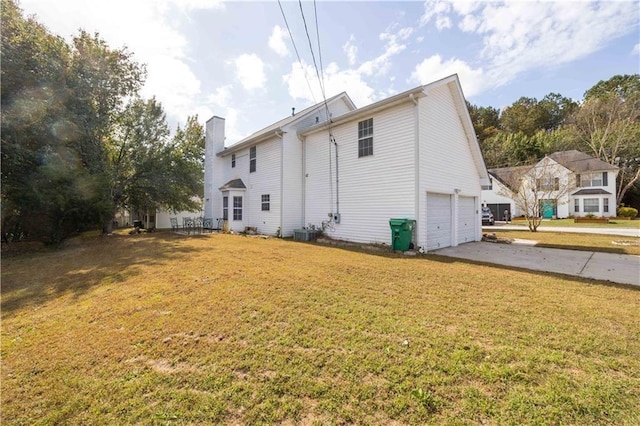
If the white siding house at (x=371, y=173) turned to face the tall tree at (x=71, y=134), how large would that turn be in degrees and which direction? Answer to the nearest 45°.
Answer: approximately 135° to its left

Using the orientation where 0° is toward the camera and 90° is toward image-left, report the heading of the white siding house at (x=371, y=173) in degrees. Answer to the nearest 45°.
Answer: approximately 225°

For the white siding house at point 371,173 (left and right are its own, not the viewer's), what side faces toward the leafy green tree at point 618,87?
front

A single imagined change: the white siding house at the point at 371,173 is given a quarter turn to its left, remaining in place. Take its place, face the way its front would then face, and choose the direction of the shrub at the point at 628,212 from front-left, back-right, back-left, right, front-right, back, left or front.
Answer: right

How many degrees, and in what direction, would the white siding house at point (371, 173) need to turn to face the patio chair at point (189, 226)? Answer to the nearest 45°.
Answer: approximately 135° to its left

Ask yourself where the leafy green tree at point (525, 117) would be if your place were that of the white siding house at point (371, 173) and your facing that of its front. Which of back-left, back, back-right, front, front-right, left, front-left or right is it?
front

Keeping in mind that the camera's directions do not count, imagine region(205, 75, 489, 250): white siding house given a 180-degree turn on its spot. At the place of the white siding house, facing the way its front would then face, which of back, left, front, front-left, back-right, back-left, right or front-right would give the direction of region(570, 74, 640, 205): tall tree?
back

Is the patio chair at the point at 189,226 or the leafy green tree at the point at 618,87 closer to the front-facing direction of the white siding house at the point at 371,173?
the leafy green tree

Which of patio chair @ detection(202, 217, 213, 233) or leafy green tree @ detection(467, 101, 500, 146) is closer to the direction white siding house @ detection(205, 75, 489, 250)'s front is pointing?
the leafy green tree
